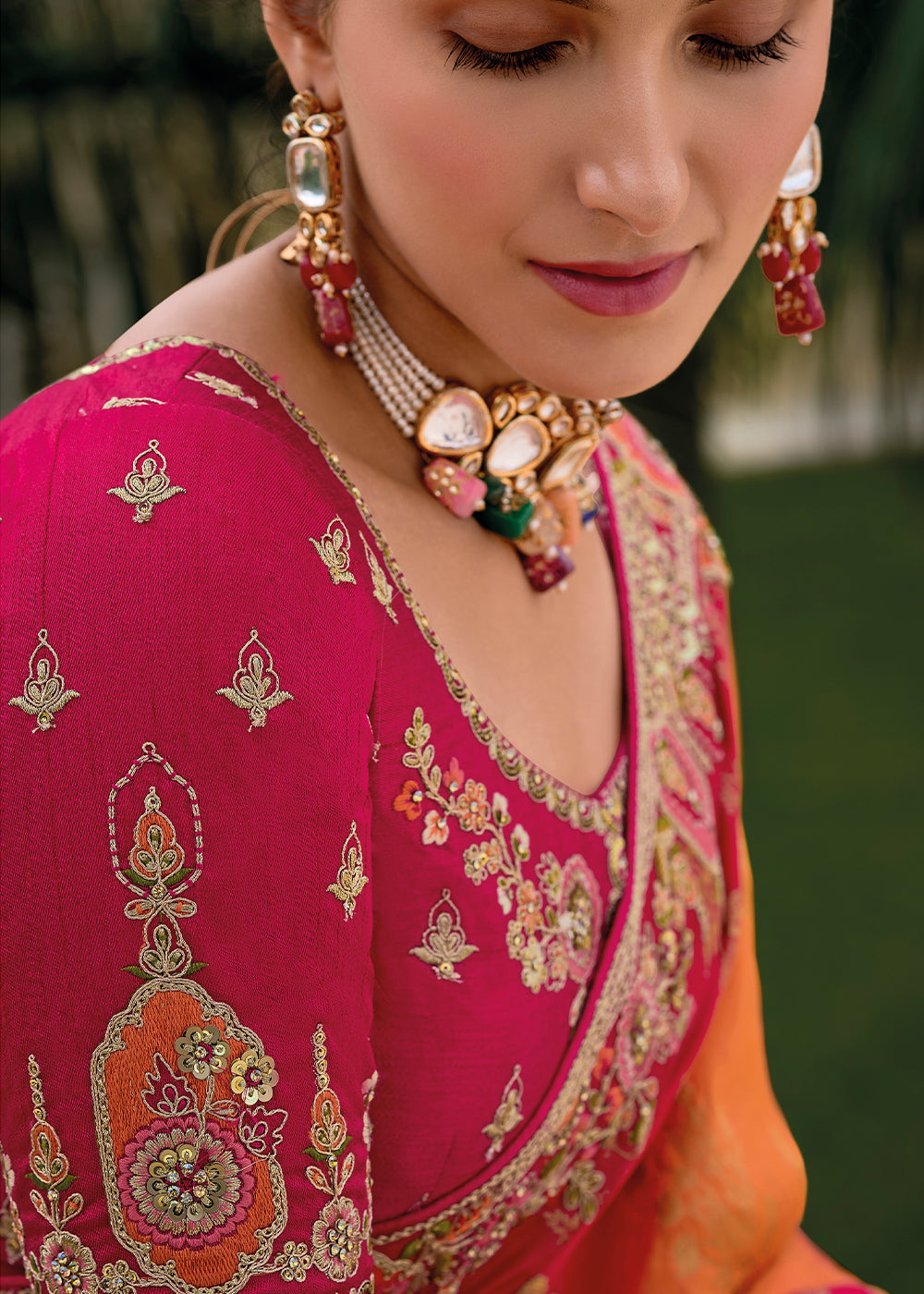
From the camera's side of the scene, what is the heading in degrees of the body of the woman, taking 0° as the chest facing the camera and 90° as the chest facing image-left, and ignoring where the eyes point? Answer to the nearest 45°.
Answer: approximately 315°

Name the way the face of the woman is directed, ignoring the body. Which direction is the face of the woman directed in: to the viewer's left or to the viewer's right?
to the viewer's right
